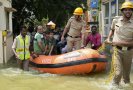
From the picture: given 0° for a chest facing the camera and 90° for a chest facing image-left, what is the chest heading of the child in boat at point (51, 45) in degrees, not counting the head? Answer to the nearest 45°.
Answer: approximately 0°

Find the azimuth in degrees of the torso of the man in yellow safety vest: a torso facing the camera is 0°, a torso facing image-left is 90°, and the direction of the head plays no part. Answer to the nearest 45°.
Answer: approximately 315°

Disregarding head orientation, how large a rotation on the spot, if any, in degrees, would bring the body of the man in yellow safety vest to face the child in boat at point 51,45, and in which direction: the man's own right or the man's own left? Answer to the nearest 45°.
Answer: approximately 90° to the man's own left

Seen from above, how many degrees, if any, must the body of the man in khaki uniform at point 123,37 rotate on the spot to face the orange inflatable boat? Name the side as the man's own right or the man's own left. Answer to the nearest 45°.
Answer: approximately 135° to the man's own right

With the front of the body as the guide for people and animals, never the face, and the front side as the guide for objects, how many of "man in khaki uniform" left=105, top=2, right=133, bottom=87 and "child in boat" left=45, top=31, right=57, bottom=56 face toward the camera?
2

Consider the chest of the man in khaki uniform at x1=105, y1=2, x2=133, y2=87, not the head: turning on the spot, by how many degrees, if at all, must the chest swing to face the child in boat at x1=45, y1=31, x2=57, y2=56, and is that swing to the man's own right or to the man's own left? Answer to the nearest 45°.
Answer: approximately 135° to the man's own right
